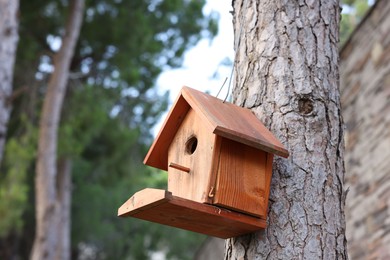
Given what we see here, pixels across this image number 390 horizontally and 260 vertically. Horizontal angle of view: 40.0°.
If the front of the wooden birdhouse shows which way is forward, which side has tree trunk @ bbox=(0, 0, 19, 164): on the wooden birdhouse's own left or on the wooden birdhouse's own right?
on the wooden birdhouse's own right

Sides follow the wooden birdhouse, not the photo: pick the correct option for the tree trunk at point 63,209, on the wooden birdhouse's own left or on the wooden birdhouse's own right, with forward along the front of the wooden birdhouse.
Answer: on the wooden birdhouse's own right

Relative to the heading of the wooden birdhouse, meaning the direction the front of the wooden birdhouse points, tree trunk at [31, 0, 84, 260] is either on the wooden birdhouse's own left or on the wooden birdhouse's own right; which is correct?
on the wooden birdhouse's own right

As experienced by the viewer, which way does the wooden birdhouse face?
facing the viewer and to the left of the viewer
